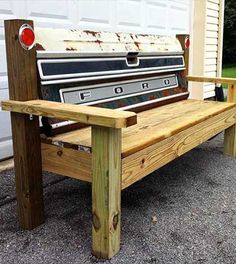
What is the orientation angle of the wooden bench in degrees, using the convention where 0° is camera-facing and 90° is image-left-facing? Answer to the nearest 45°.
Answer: approximately 315°
